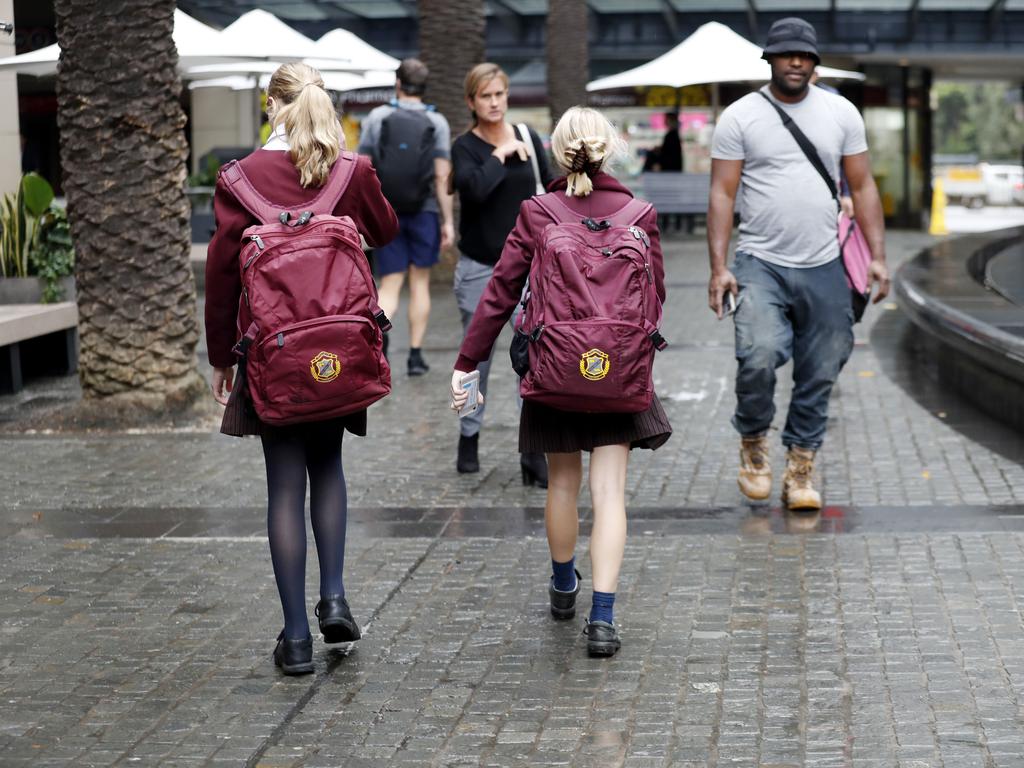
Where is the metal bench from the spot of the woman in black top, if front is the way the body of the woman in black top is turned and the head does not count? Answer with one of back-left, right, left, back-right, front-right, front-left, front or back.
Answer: back

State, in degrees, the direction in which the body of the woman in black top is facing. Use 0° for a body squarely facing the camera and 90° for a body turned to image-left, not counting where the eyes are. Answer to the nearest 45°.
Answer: approximately 0°

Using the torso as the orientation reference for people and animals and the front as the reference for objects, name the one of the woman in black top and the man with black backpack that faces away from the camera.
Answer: the man with black backpack

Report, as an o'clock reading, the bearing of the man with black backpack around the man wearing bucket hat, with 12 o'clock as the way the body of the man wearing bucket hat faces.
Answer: The man with black backpack is roughly at 5 o'clock from the man wearing bucket hat.

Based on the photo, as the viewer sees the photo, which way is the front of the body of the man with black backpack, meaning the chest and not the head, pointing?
away from the camera

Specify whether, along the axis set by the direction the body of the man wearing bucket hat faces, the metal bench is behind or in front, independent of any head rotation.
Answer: behind

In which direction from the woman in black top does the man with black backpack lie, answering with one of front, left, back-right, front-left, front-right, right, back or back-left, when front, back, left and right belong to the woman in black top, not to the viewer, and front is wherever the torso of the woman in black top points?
back

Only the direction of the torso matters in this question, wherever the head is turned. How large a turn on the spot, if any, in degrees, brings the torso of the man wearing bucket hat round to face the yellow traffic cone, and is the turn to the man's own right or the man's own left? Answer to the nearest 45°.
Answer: approximately 180°

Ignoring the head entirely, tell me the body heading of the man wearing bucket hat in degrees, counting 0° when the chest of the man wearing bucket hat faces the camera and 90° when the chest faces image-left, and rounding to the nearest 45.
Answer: approximately 0°

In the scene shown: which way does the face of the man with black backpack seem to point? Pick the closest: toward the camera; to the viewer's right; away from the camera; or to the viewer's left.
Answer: away from the camera

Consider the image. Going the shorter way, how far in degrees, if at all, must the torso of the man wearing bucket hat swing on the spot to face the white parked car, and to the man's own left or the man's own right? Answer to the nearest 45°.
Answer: approximately 180°

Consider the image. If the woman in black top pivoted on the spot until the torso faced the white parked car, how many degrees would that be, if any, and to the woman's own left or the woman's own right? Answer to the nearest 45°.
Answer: approximately 180°

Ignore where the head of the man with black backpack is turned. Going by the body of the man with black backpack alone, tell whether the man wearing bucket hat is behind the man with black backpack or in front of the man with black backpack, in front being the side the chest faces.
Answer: behind

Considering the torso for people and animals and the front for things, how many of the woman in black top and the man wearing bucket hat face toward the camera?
2
